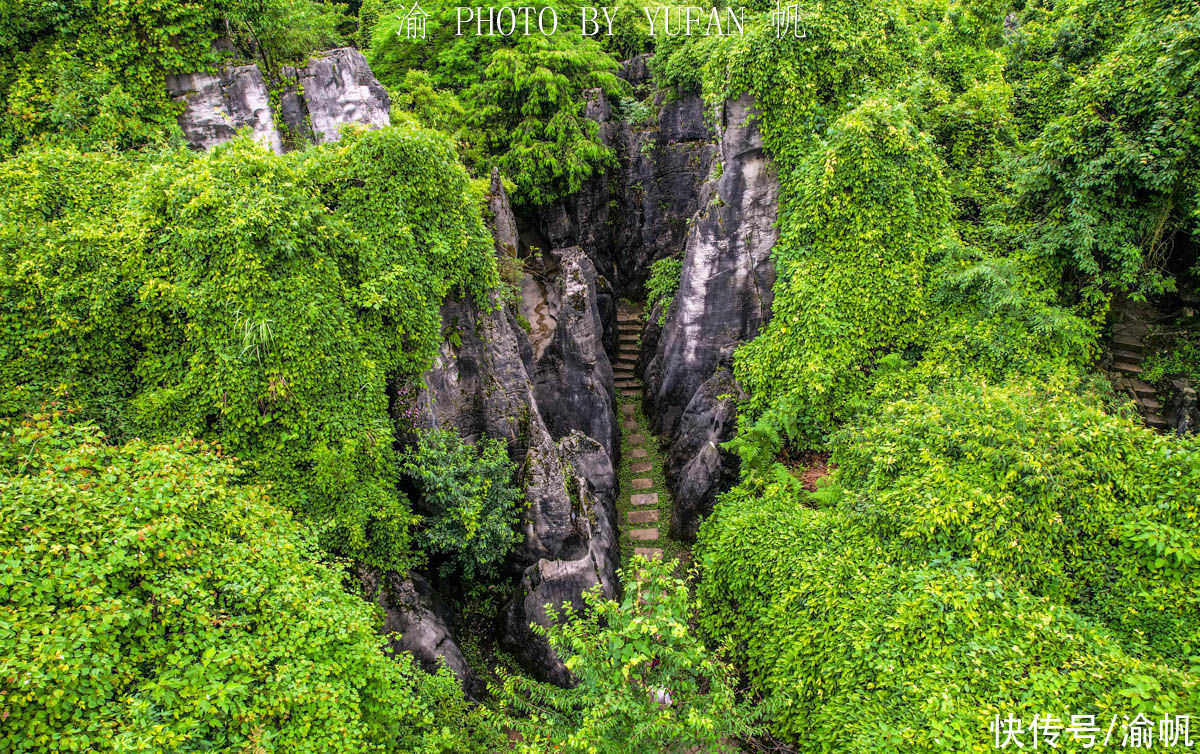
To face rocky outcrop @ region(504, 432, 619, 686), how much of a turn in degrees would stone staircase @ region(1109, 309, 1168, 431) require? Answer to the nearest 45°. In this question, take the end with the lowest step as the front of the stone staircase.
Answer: approximately 45° to its right

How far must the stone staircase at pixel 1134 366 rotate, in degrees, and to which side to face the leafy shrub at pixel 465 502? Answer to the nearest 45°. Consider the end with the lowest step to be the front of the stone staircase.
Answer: approximately 45° to its right

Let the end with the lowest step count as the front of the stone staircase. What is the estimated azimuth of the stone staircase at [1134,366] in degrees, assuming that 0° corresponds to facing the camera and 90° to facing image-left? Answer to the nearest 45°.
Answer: approximately 0°

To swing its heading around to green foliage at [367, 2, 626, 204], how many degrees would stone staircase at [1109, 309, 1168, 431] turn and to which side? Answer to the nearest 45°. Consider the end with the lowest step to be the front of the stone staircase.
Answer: approximately 90° to its right

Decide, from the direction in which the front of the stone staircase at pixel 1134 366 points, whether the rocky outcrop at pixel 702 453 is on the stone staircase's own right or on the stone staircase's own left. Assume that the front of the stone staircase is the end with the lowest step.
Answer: on the stone staircase's own right

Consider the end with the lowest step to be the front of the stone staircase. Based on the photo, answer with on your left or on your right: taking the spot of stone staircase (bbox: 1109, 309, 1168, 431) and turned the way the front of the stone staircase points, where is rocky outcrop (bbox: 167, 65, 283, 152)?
on your right
